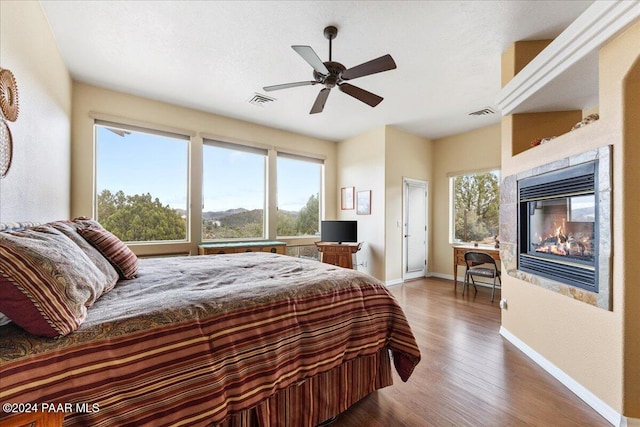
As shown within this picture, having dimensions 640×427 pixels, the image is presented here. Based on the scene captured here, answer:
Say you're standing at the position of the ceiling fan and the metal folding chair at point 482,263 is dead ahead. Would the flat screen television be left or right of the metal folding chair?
left

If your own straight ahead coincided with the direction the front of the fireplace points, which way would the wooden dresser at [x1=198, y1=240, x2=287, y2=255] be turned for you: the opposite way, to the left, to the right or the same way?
to the left

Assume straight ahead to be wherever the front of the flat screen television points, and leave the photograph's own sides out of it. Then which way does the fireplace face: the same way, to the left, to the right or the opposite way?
to the right

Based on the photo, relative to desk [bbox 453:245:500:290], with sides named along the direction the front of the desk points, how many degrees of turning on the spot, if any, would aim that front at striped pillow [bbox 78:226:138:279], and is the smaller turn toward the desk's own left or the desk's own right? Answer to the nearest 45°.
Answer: approximately 45° to the desk's own right
